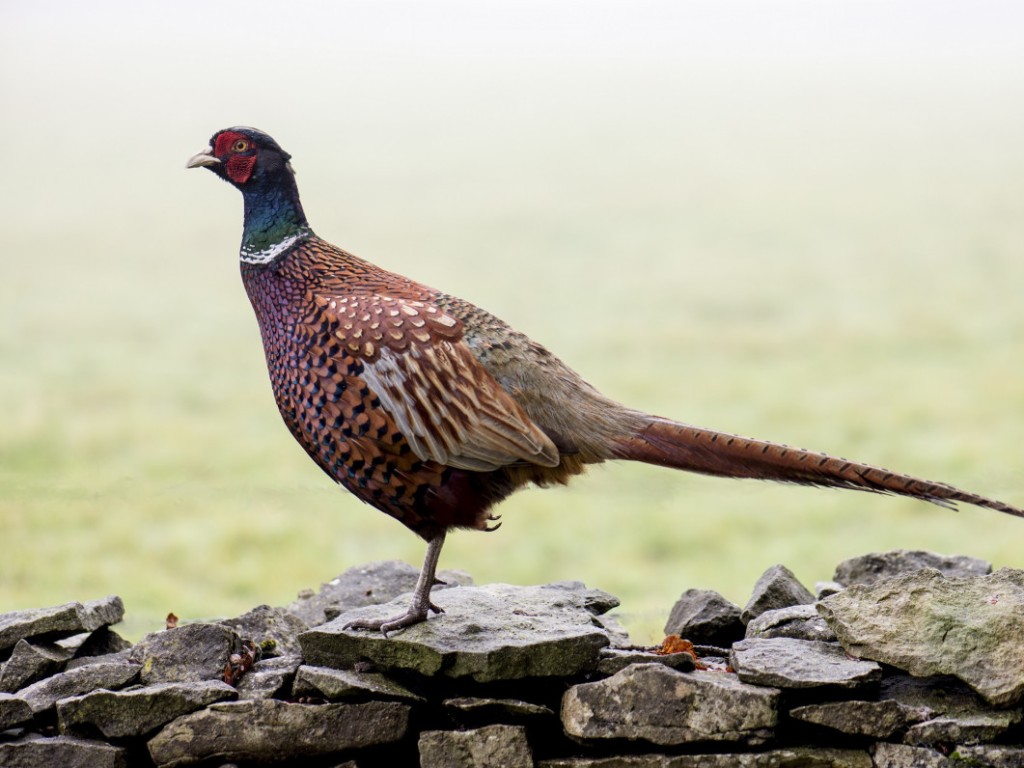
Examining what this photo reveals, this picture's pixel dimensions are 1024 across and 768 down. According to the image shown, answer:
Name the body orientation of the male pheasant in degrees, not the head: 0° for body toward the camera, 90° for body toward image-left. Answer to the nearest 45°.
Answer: approximately 90°
